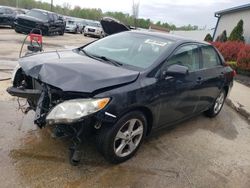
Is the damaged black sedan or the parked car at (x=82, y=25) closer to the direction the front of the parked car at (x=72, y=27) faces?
the damaged black sedan

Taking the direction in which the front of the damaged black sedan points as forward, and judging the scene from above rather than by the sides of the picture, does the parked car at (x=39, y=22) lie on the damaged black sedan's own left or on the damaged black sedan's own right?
on the damaged black sedan's own right

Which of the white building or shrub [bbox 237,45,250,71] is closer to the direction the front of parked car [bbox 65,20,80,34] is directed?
the shrub

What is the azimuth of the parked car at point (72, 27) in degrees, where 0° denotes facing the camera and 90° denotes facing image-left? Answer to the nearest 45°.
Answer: approximately 45°

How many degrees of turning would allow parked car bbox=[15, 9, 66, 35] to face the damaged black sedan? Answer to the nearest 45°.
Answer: approximately 45° to its left

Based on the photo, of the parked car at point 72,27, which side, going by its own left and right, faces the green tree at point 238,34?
left
